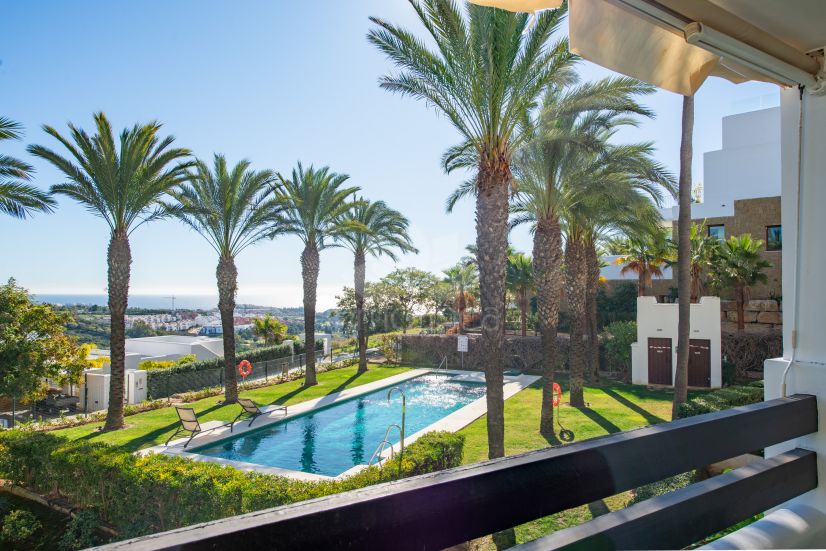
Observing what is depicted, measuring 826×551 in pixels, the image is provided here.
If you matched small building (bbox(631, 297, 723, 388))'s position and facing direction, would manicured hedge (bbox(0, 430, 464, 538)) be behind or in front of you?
in front

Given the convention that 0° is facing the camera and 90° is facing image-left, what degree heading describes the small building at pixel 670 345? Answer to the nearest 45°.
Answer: approximately 0°

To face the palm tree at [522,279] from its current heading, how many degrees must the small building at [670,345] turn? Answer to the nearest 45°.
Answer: approximately 135° to its right

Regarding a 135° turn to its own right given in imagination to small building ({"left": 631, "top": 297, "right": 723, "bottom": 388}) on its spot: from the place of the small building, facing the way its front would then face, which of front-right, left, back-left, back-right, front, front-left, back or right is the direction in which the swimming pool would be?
left

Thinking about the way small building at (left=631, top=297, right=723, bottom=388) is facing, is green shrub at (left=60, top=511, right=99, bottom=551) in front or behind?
in front

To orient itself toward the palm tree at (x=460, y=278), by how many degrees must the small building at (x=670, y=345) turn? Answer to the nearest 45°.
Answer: approximately 135° to its right

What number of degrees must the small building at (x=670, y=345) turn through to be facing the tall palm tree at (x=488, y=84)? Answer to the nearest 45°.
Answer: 0° — it already faces it

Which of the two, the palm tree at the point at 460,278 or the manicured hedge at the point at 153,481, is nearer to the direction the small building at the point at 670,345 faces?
the manicured hedge

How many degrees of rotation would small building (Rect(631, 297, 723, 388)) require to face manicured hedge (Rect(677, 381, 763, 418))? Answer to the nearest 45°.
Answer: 0° — it already faces it

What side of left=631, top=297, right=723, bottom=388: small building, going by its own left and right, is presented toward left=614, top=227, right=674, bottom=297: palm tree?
back

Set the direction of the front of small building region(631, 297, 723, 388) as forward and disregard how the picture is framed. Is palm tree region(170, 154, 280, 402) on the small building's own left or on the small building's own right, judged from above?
on the small building's own right

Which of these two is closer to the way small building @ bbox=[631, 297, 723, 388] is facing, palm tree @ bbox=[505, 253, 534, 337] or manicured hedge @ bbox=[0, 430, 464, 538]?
the manicured hedge
